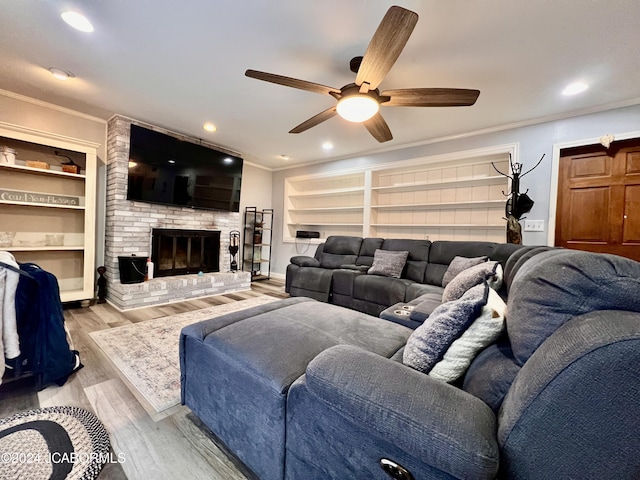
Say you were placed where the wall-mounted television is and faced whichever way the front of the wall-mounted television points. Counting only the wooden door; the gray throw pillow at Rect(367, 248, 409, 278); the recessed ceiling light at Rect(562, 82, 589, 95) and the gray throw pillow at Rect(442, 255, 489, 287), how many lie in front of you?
4

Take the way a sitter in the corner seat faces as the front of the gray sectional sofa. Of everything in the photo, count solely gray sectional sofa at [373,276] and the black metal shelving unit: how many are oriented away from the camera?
0

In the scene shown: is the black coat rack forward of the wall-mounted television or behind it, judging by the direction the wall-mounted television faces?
forward

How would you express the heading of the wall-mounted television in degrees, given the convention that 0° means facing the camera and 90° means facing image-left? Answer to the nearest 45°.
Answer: approximately 315°

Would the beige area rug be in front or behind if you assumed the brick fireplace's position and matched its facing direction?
in front

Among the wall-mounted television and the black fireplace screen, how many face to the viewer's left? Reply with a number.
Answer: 0

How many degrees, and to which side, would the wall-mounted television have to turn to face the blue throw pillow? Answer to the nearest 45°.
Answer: approximately 45° to its right

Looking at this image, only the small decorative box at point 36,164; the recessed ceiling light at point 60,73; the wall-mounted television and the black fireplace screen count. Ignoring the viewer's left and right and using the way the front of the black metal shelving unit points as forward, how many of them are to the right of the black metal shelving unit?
4

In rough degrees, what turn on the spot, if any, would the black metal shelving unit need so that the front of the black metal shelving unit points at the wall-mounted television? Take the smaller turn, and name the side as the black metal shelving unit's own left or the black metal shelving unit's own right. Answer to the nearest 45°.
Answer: approximately 90° to the black metal shelving unit's own right

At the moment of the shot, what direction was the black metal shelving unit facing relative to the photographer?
facing the viewer and to the right of the viewer
